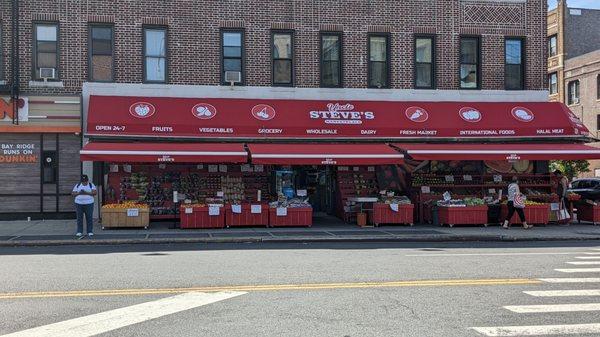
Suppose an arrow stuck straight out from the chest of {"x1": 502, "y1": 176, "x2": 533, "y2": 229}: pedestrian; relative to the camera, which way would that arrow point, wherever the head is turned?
to the viewer's right

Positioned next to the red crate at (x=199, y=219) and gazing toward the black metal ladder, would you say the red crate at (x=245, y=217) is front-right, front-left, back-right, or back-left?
back-right

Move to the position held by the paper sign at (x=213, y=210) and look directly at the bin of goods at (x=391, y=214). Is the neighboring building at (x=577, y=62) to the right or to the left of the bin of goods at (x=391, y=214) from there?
left

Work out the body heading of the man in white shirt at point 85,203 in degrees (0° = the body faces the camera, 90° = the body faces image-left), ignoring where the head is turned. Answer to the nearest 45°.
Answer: approximately 0°

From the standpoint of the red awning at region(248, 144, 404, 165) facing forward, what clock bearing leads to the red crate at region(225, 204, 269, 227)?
The red crate is roughly at 3 o'clock from the red awning.

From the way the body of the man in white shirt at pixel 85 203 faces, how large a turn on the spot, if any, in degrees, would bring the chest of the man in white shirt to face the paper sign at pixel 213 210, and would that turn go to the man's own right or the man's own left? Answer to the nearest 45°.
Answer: approximately 90° to the man's own left

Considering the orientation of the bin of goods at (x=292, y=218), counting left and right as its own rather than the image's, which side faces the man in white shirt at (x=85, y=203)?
right

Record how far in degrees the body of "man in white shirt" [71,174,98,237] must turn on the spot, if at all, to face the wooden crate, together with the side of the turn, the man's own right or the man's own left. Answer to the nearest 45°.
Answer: approximately 135° to the man's own left

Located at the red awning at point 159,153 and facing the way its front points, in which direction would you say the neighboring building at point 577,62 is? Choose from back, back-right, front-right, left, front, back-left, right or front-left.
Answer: back-left

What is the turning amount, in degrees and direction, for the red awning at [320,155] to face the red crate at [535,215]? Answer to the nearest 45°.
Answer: approximately 90° to its left

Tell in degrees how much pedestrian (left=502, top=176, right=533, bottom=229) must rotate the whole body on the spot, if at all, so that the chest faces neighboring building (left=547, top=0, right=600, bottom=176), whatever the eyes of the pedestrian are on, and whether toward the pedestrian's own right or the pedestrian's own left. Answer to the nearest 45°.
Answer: approximately 90° to the pedestrian's own left

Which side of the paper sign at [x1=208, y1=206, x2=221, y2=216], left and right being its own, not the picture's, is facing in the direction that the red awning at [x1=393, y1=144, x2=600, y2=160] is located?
left
